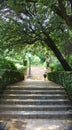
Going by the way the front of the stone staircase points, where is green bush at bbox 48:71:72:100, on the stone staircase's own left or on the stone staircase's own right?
on the stone staircase's own left

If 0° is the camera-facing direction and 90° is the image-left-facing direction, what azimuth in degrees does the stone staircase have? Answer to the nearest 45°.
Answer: approximately 0°
